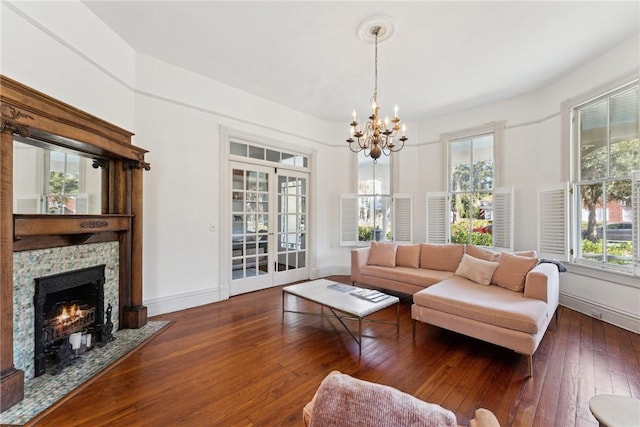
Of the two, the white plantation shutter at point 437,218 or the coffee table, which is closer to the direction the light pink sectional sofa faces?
the coffee table

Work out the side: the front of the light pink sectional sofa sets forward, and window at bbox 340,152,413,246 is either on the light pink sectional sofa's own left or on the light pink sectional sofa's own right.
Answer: on the light pink sectional sofa's own right

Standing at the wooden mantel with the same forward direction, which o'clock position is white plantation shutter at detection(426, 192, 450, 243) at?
The white plantation shutter is roughly at 11 o'clock from the wooden mantel.

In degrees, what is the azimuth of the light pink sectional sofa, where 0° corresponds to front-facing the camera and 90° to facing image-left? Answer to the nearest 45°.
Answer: approximately 45°

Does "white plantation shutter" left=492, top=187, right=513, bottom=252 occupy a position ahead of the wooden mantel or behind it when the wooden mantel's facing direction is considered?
ahead

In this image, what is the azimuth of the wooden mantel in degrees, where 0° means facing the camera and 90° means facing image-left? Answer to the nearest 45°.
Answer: approximately 315°

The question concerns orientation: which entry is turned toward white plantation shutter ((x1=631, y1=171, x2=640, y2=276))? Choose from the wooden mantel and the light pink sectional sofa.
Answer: the wooden mantel

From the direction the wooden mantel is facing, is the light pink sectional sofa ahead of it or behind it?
ahead

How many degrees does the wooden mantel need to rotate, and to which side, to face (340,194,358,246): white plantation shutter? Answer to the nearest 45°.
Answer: approximately 45° to its left

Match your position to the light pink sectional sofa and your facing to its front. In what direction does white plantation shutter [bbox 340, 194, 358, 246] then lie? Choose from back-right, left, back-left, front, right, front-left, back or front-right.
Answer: right

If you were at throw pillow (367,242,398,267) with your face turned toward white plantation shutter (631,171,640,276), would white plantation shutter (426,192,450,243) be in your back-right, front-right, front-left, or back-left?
front-left

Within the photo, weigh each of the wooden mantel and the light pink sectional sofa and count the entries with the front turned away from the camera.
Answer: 0

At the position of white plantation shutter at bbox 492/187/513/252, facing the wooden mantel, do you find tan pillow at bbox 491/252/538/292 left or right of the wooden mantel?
left
